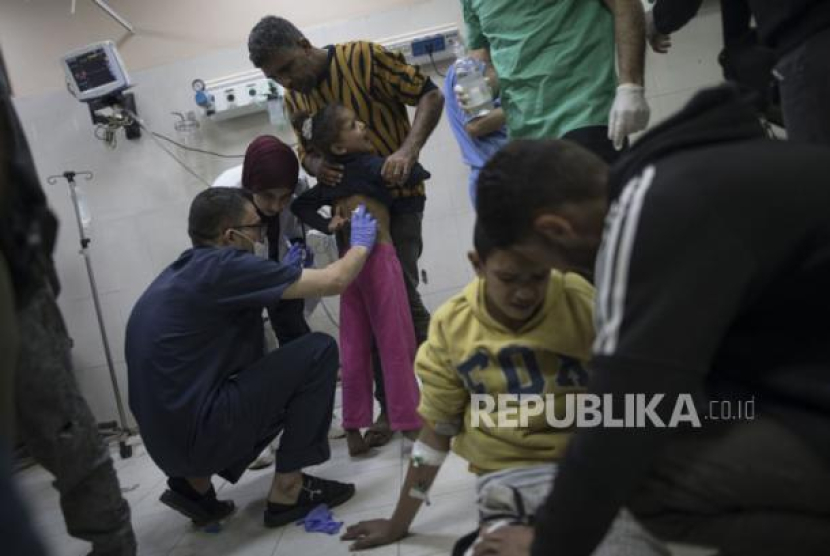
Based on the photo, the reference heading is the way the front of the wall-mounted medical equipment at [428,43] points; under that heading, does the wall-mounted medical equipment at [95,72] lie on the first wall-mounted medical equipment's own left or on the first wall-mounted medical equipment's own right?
on the first wall-mounted medical equipment's own right

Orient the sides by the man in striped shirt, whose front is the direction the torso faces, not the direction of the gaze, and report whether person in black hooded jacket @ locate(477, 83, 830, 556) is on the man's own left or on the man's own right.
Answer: on the man's own left

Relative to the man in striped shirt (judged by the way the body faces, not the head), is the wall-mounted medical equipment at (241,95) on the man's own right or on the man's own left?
on the man's own right

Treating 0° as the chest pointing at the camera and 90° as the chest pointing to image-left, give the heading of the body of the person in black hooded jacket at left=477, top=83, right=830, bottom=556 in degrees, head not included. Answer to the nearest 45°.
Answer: approximately 90°

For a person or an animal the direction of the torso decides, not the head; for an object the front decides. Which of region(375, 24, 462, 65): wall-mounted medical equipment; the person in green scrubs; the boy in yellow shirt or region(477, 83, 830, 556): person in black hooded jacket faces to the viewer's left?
the person in black hooded jacket
